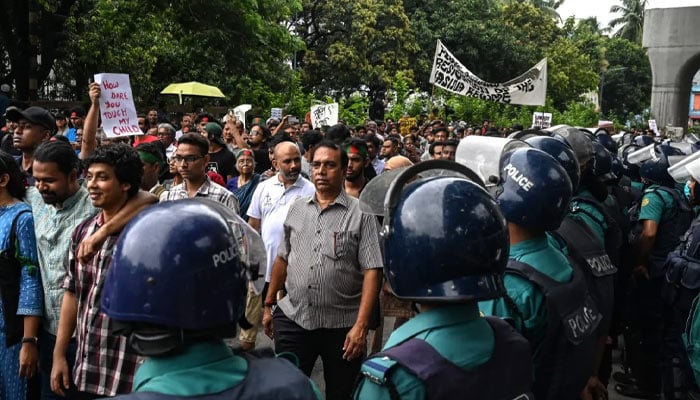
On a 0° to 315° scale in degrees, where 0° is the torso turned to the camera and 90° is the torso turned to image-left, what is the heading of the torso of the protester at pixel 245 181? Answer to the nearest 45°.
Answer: approximately 0°

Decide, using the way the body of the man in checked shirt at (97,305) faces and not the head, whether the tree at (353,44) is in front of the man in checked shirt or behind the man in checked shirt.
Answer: behind

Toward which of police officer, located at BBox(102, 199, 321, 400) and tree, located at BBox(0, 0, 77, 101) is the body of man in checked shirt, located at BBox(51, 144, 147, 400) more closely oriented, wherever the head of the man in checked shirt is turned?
the police officer

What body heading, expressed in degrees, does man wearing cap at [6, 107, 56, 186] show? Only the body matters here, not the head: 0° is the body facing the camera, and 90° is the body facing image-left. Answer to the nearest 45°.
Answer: approximately 45°

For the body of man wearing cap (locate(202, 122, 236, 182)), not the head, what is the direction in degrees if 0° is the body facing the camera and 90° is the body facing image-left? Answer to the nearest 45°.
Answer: approximately 45°

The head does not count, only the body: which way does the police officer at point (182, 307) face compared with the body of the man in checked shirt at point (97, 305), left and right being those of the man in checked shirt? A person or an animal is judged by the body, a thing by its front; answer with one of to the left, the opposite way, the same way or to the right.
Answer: the opposite way

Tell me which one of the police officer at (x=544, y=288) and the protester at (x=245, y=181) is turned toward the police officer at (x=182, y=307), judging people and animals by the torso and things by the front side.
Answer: the protester

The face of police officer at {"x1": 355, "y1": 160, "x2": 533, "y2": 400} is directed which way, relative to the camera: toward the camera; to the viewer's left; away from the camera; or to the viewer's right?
away from the camera

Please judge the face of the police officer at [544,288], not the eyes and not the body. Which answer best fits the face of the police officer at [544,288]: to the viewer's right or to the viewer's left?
to the viewer's left

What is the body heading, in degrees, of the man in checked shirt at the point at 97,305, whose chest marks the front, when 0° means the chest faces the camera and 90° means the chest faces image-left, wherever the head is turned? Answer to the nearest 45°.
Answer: approximately 45°
